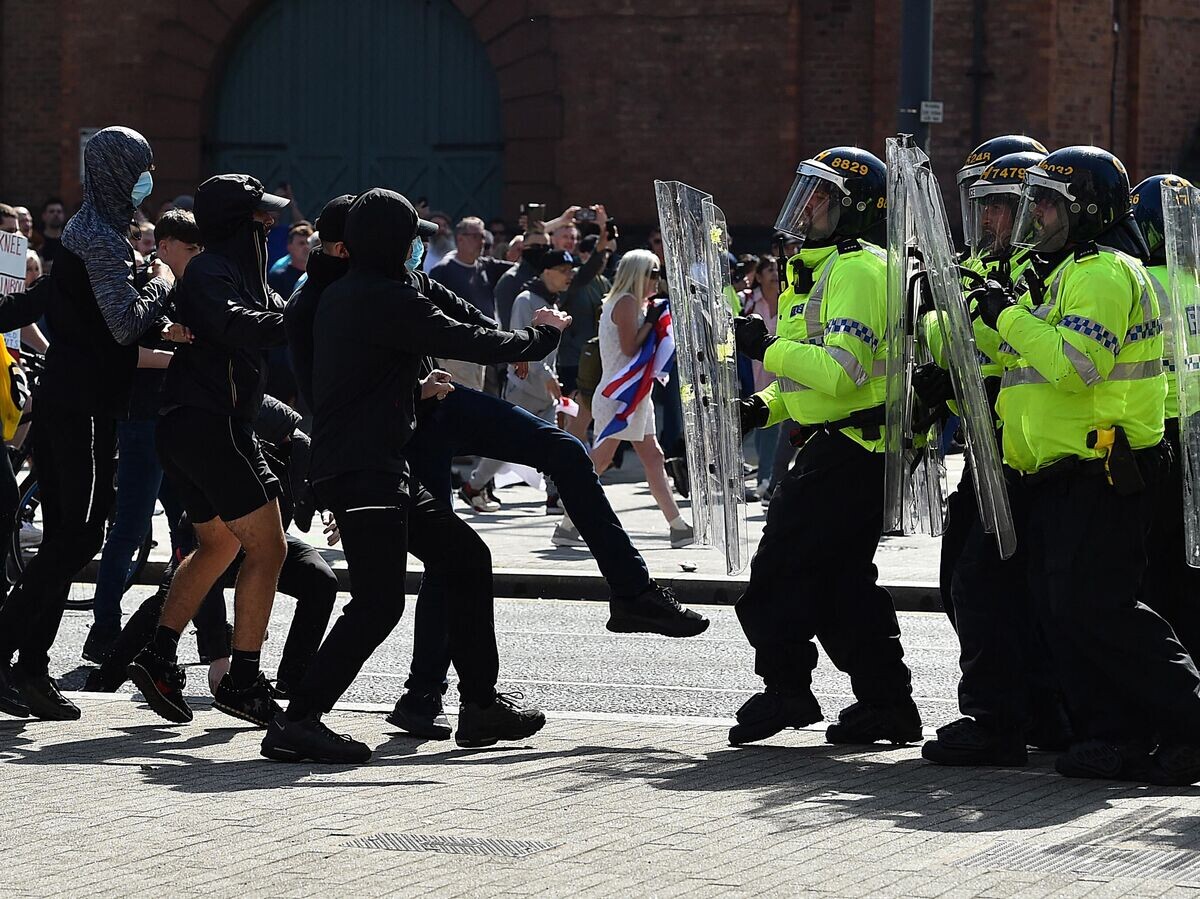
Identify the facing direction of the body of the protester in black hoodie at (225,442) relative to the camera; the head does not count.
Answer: to the viewer's right

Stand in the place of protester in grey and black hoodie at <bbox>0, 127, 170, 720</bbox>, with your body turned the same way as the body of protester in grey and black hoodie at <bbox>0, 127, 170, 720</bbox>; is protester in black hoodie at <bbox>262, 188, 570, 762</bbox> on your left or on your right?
on your right

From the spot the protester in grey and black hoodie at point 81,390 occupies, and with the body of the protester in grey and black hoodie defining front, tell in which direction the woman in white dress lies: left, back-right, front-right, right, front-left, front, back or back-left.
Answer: front-left

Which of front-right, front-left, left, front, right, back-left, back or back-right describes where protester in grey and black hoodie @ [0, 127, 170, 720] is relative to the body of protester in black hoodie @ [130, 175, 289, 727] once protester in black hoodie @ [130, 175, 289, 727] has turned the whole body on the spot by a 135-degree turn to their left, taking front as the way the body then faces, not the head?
front

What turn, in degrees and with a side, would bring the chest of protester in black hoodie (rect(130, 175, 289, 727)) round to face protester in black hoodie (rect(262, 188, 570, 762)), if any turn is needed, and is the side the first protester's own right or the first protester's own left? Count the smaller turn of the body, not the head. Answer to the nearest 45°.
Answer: approximately 45° to the first protester's own right

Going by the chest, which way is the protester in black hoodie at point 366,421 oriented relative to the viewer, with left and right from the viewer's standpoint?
facing to the right of the viewer

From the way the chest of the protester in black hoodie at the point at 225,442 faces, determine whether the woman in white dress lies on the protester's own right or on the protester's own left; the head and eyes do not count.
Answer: on the protester's own left

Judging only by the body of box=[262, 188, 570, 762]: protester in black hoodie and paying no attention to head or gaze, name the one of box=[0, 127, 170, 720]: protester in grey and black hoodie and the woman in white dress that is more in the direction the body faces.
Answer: the woman in white dress

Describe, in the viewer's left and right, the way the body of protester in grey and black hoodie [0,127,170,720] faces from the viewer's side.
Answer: facing to the right of the viewer

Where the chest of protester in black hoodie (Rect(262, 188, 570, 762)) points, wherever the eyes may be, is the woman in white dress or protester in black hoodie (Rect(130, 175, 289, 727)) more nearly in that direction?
the woman in white dress
